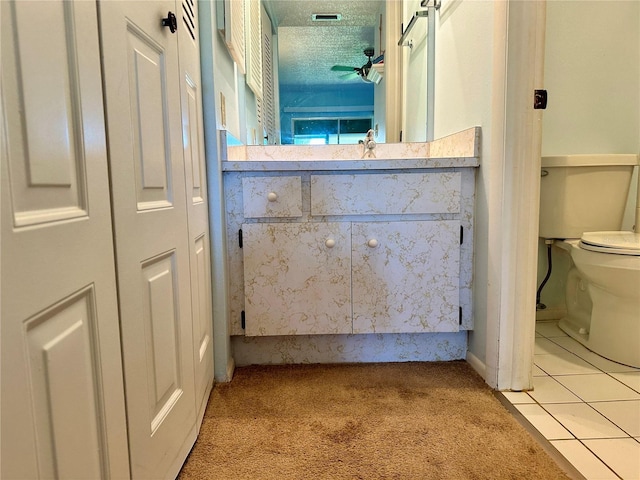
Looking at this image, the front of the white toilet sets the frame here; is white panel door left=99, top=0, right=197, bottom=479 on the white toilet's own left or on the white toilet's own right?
on the white toilet's own right

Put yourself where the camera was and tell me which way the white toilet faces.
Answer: facing the viewer and to the right of the viewer

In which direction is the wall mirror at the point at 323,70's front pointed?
toward the camera

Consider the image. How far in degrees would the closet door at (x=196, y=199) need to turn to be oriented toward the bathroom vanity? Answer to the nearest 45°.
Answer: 0° — it already faces it

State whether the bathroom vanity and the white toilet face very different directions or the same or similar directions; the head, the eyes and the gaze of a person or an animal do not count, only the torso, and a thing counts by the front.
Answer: same or similar directions

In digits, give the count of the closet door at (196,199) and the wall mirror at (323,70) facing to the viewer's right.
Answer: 1

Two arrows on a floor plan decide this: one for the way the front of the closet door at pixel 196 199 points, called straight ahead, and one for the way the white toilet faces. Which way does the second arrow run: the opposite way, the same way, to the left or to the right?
to the right

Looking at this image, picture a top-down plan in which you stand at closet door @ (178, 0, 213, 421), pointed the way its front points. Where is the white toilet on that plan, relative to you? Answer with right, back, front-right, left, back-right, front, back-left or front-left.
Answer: front

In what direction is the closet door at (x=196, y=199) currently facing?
to the viewer's right

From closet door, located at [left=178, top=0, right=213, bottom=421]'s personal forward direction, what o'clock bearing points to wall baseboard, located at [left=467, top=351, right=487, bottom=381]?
The wall baseboard is roughly at 12 o'clock from the closet door.

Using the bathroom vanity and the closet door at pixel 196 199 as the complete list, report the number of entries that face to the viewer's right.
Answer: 1

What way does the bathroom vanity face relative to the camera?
toward the camera

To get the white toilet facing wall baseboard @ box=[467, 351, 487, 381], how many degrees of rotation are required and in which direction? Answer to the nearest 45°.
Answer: approximately 90° to its right

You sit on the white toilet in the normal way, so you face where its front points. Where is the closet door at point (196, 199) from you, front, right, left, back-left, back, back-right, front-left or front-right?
right

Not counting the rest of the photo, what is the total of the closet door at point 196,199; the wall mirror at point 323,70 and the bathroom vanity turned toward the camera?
2

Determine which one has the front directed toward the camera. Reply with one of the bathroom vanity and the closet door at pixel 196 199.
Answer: the bathroom vanity
